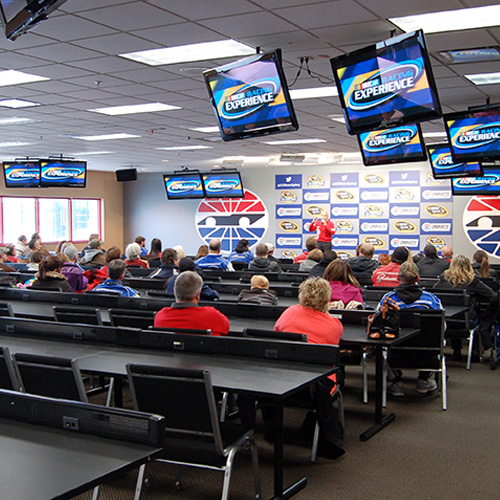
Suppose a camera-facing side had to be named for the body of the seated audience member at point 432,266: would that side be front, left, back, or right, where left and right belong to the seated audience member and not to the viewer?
back

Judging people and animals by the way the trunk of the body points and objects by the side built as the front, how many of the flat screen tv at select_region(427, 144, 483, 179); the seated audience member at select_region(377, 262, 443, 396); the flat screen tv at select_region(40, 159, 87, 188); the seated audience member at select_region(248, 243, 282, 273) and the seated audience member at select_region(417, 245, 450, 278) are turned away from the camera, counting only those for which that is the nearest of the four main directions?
3

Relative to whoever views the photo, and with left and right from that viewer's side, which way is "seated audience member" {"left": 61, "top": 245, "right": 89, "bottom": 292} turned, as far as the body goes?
facing away from the viewer and to the right of the viewer

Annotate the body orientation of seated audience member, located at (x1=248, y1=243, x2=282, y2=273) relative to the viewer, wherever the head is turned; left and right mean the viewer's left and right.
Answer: facing away from the viewer

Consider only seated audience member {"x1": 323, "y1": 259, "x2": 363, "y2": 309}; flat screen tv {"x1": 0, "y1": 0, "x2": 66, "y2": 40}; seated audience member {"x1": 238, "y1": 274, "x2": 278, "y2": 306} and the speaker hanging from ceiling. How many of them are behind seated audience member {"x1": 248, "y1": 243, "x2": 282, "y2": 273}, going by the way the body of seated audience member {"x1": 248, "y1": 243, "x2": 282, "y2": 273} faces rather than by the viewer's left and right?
3

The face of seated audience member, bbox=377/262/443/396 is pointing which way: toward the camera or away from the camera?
away from the camera

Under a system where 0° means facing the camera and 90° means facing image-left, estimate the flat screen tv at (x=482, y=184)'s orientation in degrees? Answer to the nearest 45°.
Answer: approximately 0°

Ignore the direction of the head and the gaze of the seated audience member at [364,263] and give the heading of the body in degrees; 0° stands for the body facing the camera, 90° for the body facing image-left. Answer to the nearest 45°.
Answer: approximately 180°

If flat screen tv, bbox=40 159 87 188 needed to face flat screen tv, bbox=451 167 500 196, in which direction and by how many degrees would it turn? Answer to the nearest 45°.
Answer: approximately 45° to its left

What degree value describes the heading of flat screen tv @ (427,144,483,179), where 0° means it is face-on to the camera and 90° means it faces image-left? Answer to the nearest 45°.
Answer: approximately 0°

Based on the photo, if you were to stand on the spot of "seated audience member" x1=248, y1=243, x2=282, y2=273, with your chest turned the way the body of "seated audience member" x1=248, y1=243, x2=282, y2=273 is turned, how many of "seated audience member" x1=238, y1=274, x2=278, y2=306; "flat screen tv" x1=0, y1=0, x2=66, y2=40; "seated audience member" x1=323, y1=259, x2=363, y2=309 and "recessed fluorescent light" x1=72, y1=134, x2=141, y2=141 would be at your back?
3

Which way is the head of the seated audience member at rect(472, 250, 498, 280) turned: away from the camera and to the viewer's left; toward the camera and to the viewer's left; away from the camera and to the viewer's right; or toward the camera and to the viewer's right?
away from the camera and to the viewer's left
